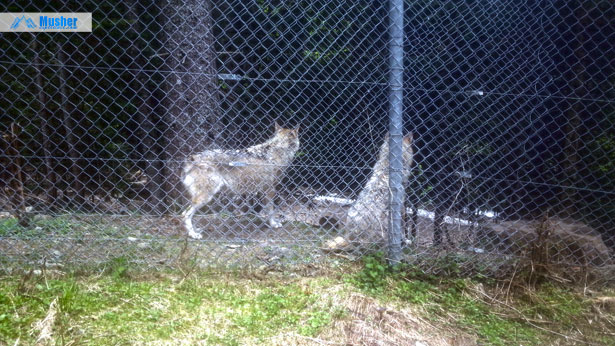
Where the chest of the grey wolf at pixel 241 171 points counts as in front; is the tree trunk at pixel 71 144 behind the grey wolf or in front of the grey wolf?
behind

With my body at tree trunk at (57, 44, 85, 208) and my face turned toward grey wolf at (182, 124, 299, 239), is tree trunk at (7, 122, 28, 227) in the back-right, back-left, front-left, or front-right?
back-right

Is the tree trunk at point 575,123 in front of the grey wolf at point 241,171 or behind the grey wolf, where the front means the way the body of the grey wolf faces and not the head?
in front

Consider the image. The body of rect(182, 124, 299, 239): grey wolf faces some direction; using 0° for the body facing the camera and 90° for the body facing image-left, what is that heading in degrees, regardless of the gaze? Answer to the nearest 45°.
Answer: approximately 270°

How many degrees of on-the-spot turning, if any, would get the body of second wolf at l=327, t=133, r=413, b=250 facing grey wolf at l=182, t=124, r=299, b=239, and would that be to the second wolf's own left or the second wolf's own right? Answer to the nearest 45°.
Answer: approximately 135° to the second wolf's own left
